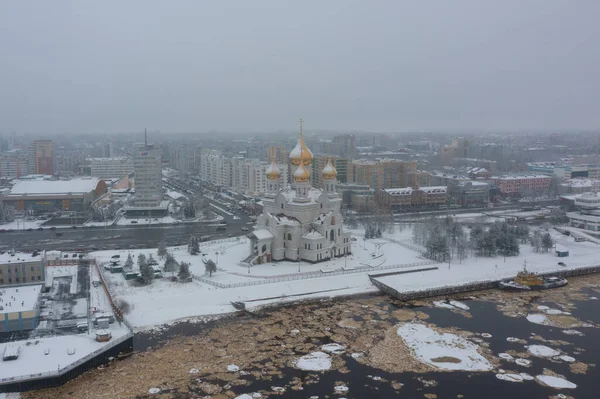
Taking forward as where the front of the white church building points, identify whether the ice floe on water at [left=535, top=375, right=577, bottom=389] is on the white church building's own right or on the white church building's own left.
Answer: on the white church building's own left

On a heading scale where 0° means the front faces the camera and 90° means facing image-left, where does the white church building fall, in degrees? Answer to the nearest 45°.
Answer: approximately 45°

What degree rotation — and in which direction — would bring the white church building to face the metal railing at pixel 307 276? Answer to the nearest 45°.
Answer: approximately 45° to its left

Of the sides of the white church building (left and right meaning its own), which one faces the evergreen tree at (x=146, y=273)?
front

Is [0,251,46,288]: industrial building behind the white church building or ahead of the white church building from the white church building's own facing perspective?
ahead

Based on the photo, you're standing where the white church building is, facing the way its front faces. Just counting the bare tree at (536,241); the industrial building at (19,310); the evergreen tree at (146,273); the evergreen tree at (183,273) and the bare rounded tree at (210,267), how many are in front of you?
4

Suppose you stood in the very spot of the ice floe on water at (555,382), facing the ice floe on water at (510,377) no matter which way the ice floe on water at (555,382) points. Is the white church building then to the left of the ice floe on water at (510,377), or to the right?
right

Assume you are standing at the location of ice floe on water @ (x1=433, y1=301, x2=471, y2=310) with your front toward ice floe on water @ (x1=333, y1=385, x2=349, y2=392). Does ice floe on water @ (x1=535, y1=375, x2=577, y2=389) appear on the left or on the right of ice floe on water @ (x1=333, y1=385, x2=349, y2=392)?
left

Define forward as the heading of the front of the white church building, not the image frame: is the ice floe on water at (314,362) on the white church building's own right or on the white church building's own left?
on the white church building's own left

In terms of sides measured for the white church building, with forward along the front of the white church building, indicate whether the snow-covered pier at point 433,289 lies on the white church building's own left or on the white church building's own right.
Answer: on the white church building's own left

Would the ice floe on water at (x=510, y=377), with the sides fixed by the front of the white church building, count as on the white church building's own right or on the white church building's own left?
on the white church building's own left

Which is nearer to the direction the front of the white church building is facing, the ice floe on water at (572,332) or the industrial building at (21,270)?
the industrial building

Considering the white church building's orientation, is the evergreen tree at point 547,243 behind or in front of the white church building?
behind

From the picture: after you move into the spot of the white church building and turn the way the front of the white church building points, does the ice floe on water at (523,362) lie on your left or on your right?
on your left
